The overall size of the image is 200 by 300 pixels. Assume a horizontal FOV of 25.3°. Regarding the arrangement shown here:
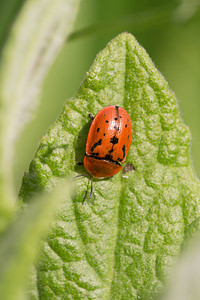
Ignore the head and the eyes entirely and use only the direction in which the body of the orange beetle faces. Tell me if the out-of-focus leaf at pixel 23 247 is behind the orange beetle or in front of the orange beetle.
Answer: in front

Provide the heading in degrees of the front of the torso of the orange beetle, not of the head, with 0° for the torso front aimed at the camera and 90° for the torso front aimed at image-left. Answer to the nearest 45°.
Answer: approximately 0°
